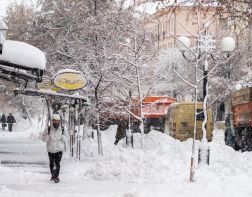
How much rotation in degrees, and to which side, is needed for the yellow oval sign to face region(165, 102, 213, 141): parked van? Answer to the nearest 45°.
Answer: approximately 135° to its left

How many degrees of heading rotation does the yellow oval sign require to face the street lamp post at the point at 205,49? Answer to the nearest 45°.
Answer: approximately 90° to its left

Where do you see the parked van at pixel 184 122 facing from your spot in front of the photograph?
facing away from the viewer and to the right of the viewer

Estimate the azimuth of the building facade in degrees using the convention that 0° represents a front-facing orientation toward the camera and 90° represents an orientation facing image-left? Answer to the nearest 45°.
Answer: approximately 45°

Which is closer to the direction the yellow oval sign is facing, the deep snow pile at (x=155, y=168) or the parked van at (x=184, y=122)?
the deep snow pile

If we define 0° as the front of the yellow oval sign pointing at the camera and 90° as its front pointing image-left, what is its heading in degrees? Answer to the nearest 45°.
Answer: approximately 0°

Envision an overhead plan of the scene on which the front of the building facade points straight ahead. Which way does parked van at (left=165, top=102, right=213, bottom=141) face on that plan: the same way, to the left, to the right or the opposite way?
the opposite way

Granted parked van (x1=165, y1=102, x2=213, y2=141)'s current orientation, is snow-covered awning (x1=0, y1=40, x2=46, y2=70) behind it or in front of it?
behind
